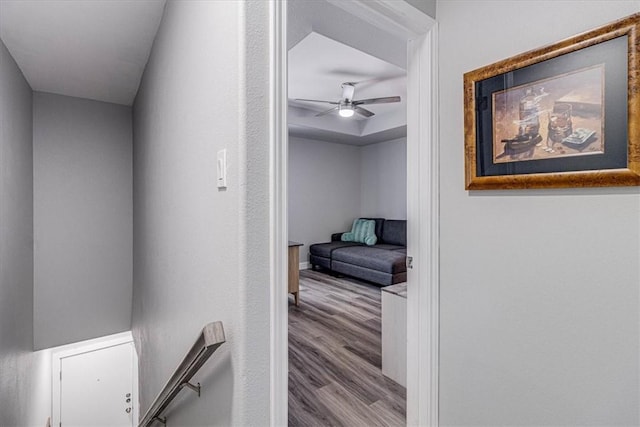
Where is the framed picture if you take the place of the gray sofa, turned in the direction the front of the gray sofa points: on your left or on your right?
on your left

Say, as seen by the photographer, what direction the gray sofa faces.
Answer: facing the viewer and to the left of the viewer
